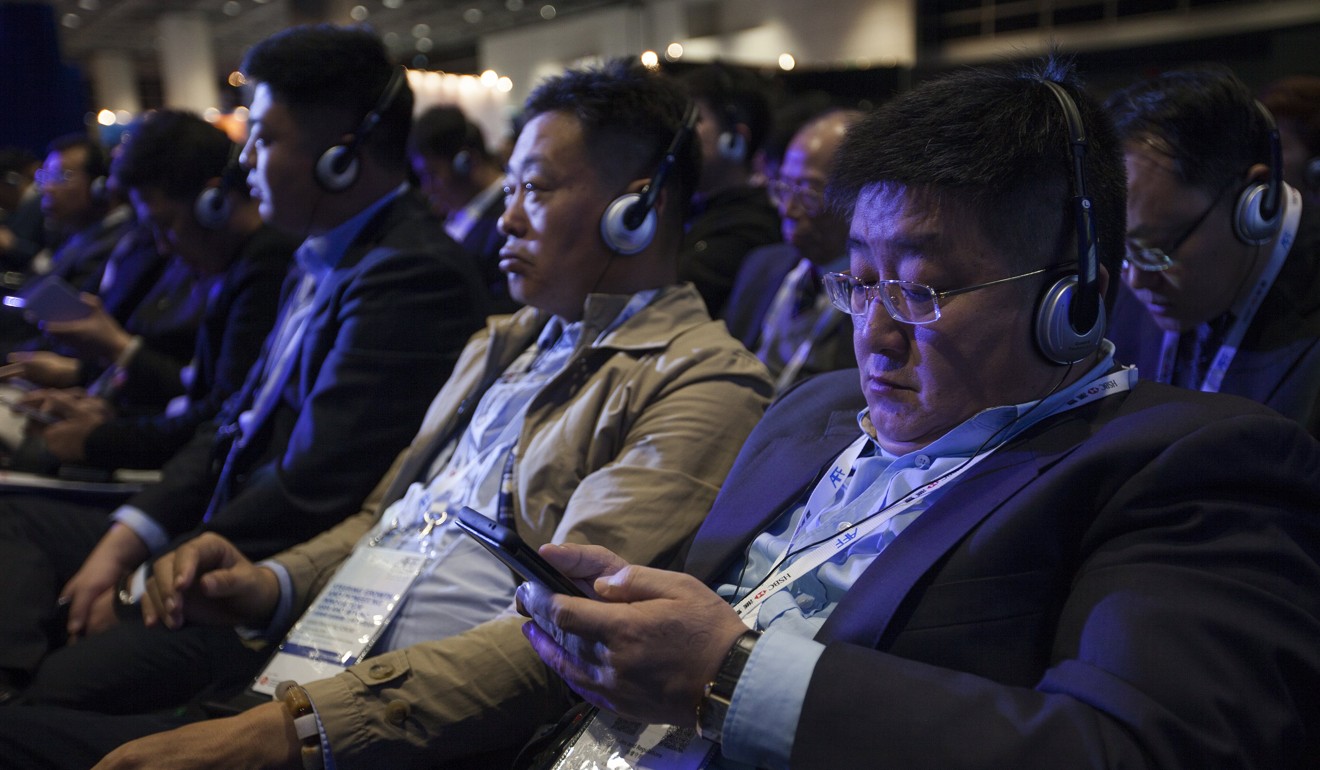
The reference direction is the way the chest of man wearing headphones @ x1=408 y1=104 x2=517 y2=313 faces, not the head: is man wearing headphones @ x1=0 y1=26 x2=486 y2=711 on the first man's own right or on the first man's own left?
on the first man's own left

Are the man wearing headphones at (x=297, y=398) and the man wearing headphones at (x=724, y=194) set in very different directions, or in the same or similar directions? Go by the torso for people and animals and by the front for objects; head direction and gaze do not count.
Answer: same or similar directions

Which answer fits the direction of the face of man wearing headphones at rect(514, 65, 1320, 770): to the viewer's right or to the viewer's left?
to the viewer's left

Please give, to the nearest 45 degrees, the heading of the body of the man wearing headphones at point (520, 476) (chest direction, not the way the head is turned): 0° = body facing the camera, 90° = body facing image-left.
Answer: approximately 45°

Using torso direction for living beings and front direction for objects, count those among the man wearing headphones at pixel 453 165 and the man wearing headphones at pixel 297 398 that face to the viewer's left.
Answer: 2

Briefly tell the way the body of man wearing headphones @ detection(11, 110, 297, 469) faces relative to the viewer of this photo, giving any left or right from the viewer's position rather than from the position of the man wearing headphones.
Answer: facing to the left of the viewer

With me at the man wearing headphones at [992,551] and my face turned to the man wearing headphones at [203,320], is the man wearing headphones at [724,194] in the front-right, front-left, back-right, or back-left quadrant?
front-right

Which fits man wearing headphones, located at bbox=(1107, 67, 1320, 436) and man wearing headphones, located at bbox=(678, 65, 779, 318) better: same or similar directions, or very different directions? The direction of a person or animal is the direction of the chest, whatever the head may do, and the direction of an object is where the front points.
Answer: same or similar directions

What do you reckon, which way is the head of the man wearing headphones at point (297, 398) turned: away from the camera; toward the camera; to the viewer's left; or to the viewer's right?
to the viewer's left

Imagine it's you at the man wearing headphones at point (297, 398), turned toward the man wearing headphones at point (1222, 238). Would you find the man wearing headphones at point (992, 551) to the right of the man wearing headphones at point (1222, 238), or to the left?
right

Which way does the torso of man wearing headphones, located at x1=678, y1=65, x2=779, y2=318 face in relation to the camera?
to the viewer's left

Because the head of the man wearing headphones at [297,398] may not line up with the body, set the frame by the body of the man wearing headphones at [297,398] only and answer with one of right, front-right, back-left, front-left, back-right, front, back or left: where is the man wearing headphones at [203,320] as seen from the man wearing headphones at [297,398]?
right

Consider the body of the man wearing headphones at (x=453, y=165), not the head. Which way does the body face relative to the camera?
to the viewer's left

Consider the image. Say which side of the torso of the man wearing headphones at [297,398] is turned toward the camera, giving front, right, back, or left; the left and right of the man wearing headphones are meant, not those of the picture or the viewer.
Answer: left

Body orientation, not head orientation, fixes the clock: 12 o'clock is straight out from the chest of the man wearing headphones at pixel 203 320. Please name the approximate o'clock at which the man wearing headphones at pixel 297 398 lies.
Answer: the man wearing headphones at pixel 297 398 is roughly at 9 o'clock from the man wearing headphones at pixel 203 320.
